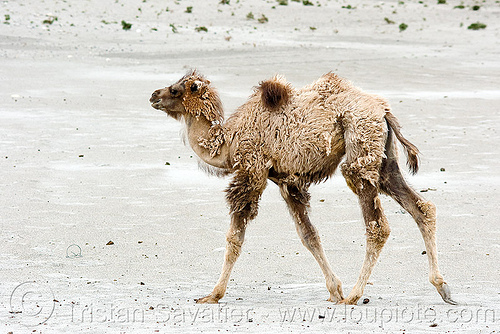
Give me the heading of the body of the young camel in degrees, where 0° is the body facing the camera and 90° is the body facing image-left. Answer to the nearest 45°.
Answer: approximately 90°
